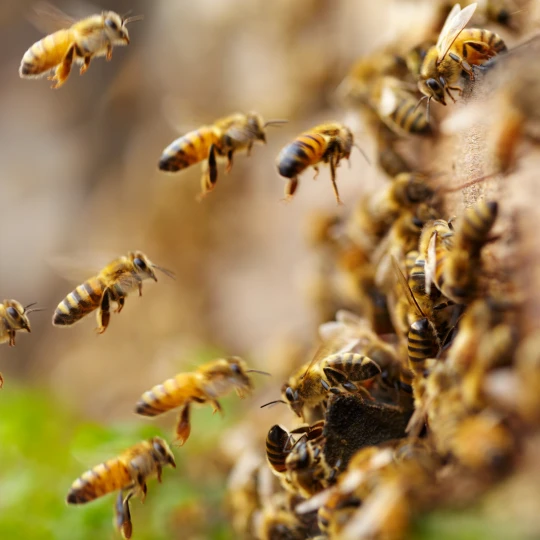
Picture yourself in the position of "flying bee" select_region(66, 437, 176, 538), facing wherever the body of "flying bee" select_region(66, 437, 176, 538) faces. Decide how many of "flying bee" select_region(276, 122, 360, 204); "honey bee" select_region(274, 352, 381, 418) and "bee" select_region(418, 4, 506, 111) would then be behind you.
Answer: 0

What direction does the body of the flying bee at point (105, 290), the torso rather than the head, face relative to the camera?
to the viewer's right

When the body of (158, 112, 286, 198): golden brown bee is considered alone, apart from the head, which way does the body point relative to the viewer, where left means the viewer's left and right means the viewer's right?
facing to the right of the viewer

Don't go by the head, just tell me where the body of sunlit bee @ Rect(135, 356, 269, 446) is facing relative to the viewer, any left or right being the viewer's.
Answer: facing to the right of the viewer

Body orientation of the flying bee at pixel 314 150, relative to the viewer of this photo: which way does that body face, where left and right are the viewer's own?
facing away from the viewer and to the right of the viewer

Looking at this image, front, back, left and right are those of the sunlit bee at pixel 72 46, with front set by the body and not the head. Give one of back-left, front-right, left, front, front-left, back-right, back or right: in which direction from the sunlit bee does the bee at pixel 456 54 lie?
front

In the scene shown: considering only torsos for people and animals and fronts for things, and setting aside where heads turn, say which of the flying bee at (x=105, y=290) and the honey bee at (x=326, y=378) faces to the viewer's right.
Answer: the flying bee

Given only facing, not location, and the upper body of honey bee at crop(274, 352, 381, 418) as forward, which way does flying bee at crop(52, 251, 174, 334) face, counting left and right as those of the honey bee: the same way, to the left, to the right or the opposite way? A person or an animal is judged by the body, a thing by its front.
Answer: the opposite way

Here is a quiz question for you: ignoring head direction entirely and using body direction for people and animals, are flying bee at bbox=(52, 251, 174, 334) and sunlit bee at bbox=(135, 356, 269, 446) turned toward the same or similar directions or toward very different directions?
same or similar directions

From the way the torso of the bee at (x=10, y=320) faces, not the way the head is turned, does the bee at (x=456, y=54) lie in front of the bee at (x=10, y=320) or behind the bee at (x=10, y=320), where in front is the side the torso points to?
in front

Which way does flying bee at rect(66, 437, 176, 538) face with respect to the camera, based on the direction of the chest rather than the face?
to the viewer's right

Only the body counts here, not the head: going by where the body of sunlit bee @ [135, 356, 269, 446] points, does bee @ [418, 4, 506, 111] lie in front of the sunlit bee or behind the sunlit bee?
in front

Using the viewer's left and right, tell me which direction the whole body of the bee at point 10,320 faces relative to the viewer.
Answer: facing to the right of the viewer
